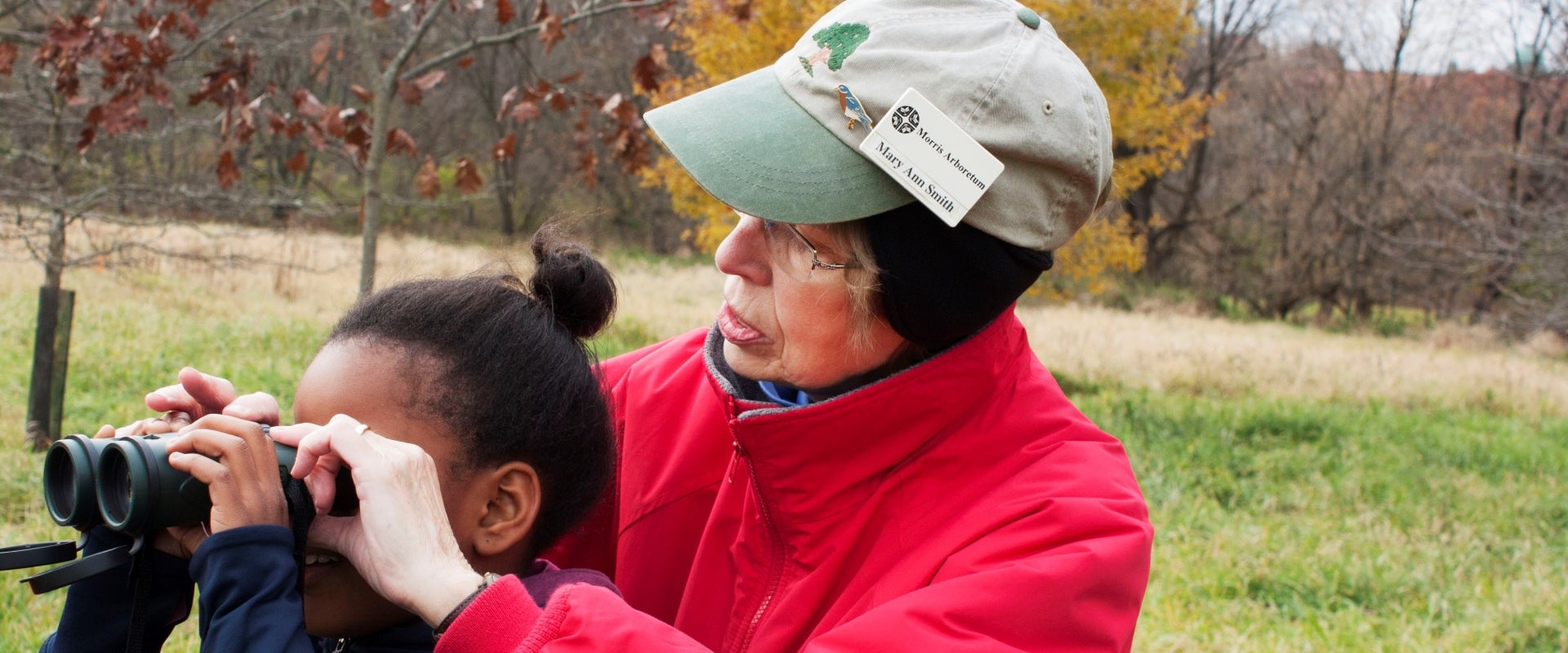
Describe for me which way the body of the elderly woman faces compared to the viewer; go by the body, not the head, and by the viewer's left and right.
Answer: facing the viewer and to the left of the viewer

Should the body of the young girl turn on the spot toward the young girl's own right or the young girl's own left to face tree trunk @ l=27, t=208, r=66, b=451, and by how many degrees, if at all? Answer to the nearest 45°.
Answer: approximately 90° to the young girl's own right

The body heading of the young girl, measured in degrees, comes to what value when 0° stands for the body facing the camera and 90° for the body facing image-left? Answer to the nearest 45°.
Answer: approximately 90°

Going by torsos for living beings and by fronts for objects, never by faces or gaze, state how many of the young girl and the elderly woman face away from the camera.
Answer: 0

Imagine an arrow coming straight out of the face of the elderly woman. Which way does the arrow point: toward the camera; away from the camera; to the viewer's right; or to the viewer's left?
to the viewer's left

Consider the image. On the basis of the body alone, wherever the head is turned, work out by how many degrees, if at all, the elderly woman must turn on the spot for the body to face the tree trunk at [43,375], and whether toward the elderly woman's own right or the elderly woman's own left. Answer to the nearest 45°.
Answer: approximately 90° to the elderly woman's own right
